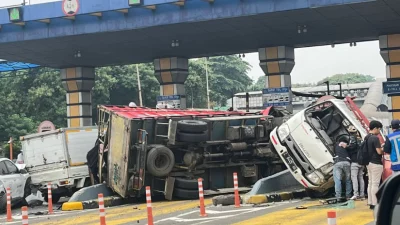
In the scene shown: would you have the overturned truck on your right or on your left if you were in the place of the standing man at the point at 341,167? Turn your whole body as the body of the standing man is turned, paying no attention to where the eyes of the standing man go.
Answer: on your left

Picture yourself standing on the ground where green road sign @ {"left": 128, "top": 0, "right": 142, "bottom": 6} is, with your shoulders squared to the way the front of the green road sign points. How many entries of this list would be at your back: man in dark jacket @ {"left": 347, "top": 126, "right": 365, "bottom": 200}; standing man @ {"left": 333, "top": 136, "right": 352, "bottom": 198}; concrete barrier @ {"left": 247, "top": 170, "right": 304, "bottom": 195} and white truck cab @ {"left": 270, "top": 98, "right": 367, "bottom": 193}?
0

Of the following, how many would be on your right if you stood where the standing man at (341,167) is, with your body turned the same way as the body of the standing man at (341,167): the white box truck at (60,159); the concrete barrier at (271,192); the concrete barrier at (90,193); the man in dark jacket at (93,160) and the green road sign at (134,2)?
0

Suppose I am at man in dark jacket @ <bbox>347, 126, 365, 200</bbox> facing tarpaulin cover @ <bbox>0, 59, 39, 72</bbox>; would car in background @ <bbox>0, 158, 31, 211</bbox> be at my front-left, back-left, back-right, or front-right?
front-left

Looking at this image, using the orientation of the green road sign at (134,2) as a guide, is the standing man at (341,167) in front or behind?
in front

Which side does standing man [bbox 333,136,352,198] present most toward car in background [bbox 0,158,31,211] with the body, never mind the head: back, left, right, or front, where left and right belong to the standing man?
left

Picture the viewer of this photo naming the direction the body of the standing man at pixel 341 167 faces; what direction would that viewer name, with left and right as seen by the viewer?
facing away from the viewer

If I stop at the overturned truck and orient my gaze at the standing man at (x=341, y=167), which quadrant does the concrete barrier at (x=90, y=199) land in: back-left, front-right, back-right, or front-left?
back-right

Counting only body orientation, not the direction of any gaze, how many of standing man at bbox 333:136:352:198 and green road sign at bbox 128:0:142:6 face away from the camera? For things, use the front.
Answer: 1

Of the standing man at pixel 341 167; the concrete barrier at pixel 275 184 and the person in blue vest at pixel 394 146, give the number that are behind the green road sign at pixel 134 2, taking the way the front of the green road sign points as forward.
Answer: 0

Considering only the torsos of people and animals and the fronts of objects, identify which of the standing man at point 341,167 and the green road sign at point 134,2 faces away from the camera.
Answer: the standing man

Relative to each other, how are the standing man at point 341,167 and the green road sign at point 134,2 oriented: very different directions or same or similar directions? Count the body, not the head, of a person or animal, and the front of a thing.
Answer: very different directions

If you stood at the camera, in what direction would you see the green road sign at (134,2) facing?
facing the viewer

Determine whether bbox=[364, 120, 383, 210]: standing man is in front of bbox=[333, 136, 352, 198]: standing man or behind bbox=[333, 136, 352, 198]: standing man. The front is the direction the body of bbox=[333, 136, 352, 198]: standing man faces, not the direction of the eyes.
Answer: behind

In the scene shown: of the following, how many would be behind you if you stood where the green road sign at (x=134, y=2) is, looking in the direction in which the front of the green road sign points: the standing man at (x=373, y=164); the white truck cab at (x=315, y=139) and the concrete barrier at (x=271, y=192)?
0
